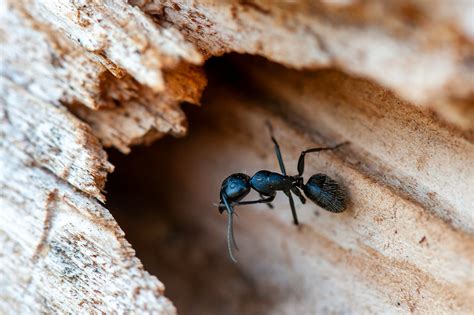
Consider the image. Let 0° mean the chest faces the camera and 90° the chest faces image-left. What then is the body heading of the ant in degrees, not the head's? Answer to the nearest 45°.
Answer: approximately 90°
